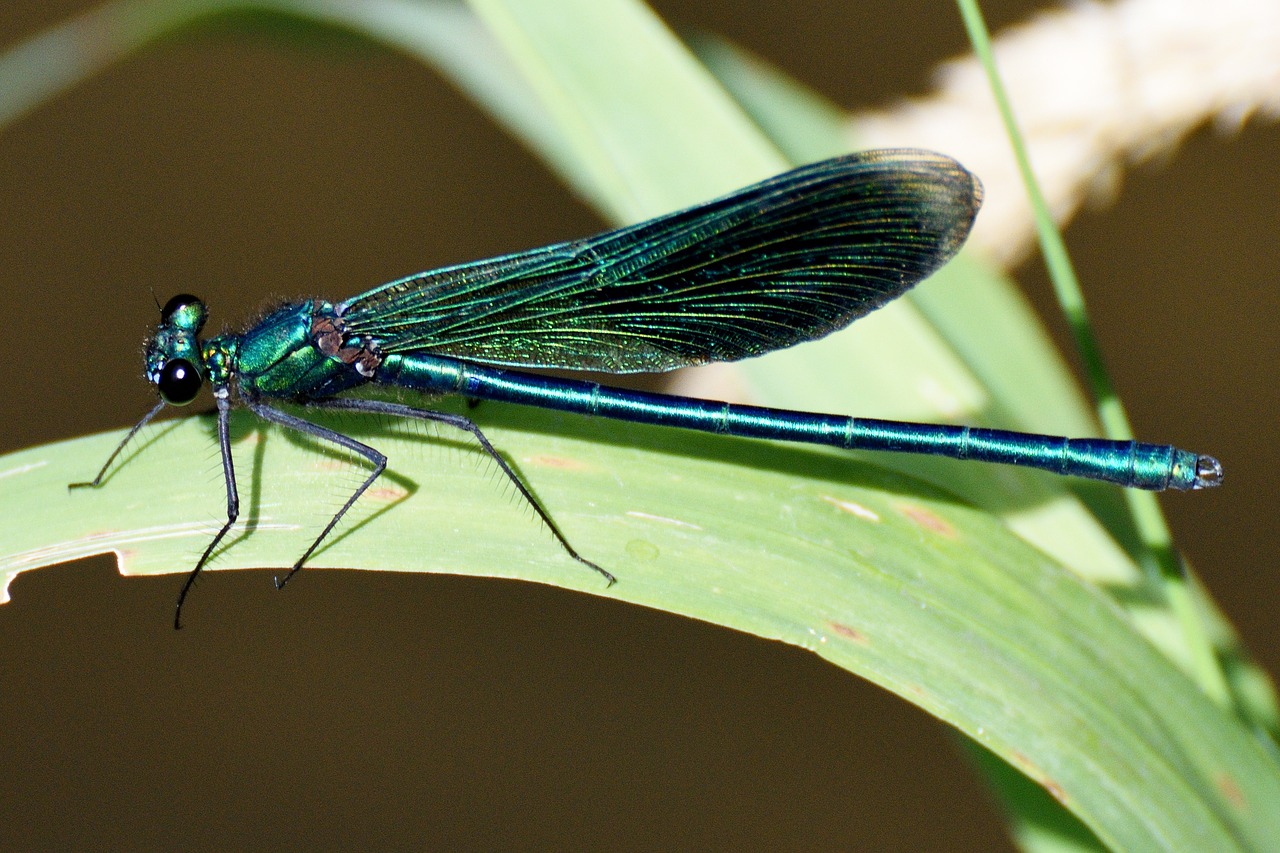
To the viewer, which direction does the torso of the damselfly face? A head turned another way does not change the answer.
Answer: to the viewer's left
